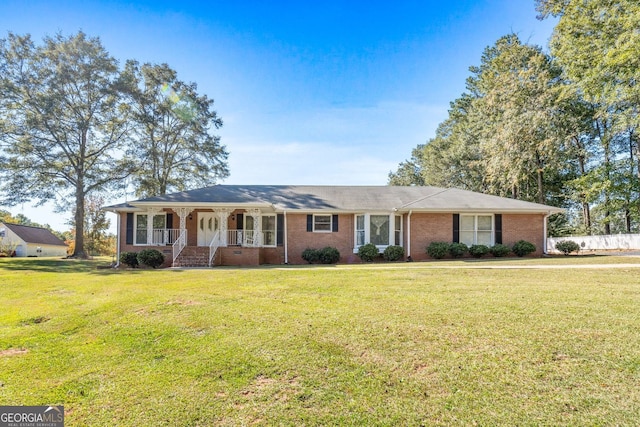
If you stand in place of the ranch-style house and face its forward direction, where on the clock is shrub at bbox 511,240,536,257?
The shrub is roughly at 9 o'clock from the ranch-style house.

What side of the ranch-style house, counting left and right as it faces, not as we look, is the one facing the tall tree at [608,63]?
left

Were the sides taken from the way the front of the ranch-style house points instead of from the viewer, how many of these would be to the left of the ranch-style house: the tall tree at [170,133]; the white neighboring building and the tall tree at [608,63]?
1

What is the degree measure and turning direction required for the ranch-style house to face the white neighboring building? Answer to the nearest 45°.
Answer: approximately 135° to its right

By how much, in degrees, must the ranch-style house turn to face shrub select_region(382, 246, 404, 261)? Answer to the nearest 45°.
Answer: approximately 90° to its left

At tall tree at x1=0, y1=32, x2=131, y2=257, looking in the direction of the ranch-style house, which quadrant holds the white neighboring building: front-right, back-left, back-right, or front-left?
back-left

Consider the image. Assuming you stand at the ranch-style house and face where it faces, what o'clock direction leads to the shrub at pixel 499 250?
The shrub is roughly at 9 o'clock from the ranch-style house.

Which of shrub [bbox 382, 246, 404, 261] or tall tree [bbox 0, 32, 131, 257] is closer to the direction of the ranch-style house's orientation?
the shrub

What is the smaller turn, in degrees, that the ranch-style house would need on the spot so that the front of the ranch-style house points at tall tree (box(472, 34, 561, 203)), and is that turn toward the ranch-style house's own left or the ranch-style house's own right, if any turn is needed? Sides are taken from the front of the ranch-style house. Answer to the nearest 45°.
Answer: approximately 135° to the ranch-style house's own left

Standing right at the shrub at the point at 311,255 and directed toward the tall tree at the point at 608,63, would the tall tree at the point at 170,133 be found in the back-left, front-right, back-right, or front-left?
back-left

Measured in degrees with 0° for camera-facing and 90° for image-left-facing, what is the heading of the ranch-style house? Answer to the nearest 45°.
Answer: approximately 0°
